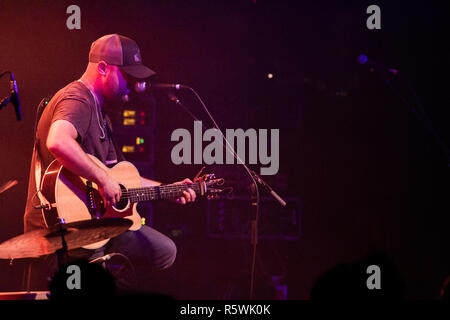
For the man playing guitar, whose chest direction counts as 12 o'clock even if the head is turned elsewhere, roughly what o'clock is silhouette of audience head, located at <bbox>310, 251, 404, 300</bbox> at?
The silhouette of audience head is roughly at 2 o'clock from the man playing guitar.

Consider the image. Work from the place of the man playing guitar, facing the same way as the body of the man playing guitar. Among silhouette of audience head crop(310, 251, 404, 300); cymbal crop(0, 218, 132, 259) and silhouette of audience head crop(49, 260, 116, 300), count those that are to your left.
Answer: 0

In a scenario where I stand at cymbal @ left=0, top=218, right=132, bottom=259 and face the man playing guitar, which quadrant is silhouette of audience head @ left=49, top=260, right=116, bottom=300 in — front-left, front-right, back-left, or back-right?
back-right

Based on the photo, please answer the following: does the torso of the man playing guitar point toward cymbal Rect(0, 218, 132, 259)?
no

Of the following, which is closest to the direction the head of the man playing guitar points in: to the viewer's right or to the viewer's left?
to the viewer's right

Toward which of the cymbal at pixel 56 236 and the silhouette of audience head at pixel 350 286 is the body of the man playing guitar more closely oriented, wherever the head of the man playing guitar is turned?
the silhouette of audience head

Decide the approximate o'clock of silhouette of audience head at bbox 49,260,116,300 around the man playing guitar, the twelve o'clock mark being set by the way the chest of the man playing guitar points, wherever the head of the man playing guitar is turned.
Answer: The silhouette of audience head is roughly at 3 o'clock from the man playing guitar.

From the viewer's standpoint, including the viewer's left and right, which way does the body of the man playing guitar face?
facing to the right of the viewer
